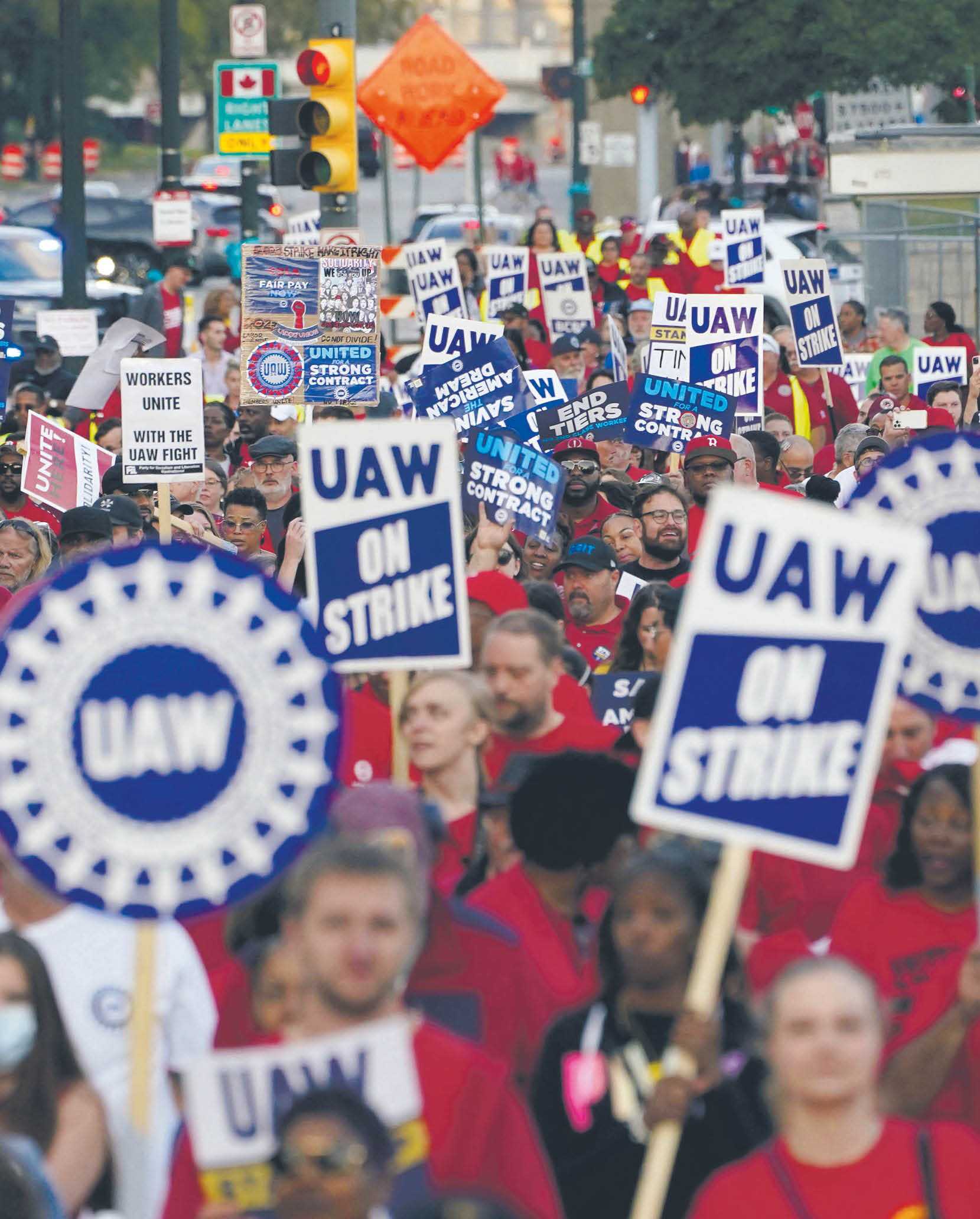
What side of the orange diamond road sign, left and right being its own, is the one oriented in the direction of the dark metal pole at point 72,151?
right

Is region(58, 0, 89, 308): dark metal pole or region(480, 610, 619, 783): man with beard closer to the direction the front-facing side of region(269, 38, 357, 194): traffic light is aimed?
the man with beard

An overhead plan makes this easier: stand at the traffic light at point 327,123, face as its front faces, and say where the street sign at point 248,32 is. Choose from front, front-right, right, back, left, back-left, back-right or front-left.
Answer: back-right

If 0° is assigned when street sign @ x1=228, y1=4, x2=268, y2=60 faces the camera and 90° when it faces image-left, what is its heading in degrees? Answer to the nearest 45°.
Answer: approximately 0°

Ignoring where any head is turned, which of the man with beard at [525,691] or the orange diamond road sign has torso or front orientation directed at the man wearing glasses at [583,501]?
the orange diamond road sign

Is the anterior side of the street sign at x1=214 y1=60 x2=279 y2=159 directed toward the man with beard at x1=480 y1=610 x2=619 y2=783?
yes

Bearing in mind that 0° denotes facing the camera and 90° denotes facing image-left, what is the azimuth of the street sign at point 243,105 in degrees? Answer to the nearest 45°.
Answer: approximately 0°

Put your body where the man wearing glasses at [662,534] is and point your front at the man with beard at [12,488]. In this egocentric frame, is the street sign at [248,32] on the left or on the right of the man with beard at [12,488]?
right
